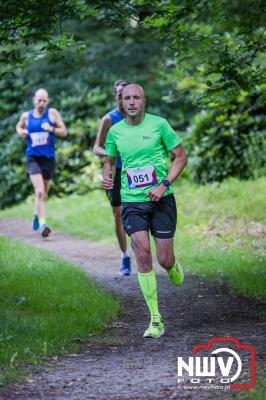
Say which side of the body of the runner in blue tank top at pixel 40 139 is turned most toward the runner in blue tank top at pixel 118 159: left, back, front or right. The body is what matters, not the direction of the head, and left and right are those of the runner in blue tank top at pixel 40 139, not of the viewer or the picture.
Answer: front

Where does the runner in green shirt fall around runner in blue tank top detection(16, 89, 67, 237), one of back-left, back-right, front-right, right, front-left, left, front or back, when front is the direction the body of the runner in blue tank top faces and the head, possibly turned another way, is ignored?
front

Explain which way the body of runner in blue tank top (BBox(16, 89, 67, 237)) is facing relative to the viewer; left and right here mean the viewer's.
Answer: facing the viewer
